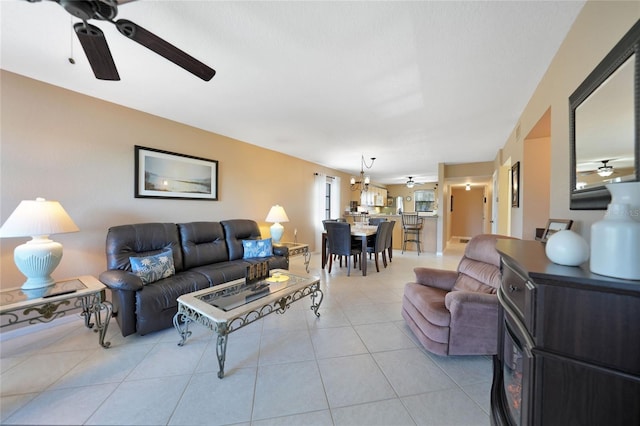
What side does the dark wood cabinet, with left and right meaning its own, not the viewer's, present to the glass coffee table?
front

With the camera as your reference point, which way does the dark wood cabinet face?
facing to the left of the viewer

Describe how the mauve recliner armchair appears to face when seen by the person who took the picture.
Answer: facing the viewer and to the left of the viewer

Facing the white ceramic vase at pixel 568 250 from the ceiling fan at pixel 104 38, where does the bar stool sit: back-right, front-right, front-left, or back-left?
front-left

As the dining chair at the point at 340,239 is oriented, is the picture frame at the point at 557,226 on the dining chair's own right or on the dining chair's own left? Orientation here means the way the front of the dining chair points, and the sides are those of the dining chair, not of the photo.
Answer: on the dining chair's own right

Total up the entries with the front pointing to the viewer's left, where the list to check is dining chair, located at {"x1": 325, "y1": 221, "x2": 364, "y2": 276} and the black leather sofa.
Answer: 0

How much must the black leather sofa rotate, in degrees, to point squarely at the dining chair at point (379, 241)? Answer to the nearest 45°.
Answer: approximately 45° to its left

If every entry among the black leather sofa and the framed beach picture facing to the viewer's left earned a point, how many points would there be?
0

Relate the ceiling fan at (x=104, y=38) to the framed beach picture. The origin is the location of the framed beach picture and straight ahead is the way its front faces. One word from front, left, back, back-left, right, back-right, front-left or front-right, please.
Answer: front-right

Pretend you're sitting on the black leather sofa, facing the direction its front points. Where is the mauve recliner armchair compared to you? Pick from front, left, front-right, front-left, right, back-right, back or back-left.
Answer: front

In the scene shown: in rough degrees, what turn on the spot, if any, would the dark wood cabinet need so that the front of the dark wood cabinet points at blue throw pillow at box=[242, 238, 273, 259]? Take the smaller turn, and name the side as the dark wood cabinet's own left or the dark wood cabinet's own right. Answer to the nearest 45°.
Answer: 0° — it already faces it

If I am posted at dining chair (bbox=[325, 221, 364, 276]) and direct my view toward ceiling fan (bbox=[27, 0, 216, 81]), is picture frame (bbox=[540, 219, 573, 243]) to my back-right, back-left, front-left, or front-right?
front-left

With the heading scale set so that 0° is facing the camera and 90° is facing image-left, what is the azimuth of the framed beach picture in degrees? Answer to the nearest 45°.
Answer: approximately 315°

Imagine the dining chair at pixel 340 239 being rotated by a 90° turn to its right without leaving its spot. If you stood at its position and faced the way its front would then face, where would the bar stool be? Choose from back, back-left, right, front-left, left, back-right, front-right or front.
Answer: left

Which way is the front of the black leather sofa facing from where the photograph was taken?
facing the viewer and to the right of the viewer
